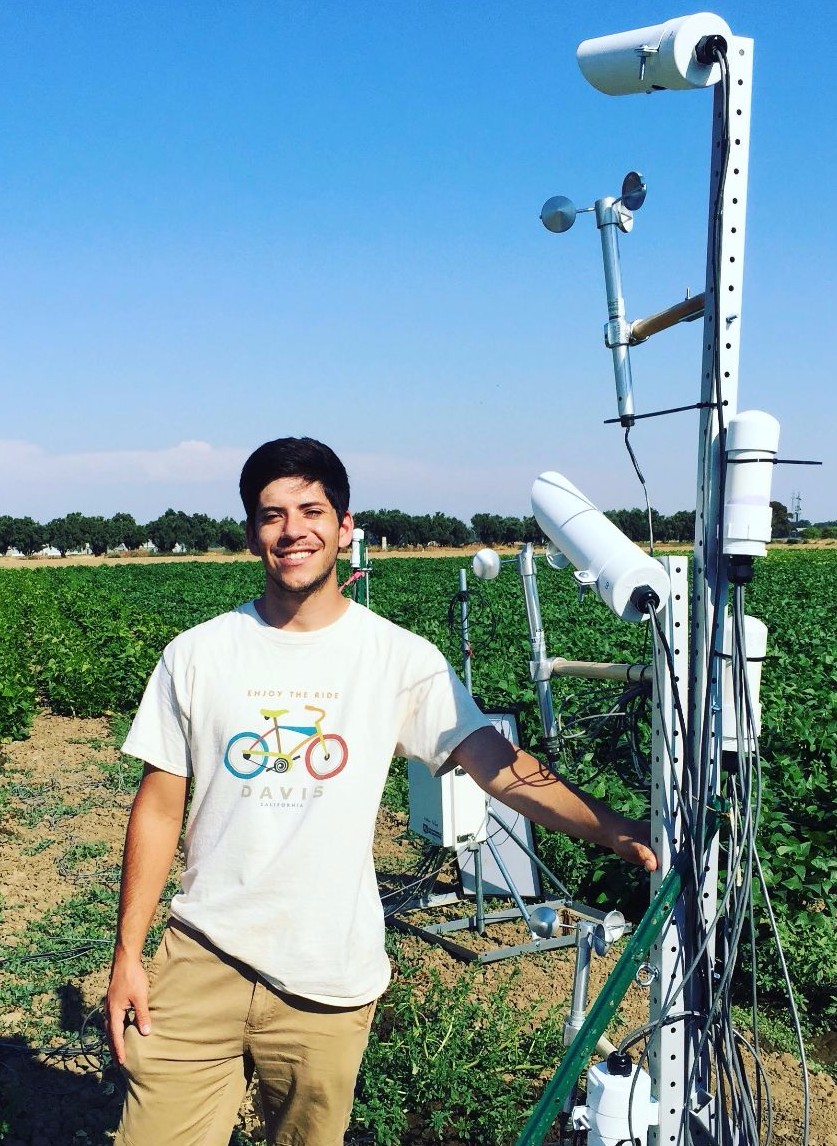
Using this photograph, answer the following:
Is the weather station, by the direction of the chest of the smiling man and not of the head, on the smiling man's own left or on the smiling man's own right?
on the smiling man's own left

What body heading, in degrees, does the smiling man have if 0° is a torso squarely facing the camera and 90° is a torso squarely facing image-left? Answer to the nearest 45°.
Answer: approximately 0°
